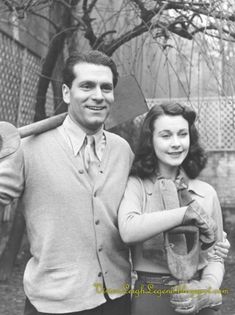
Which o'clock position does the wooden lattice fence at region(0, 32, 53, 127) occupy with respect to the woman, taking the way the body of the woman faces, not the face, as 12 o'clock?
The wooden lattice fence is roughly at 5 o'clock from the woman.

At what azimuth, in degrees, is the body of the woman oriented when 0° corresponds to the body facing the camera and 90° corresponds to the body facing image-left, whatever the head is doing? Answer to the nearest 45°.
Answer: approximately 0°
